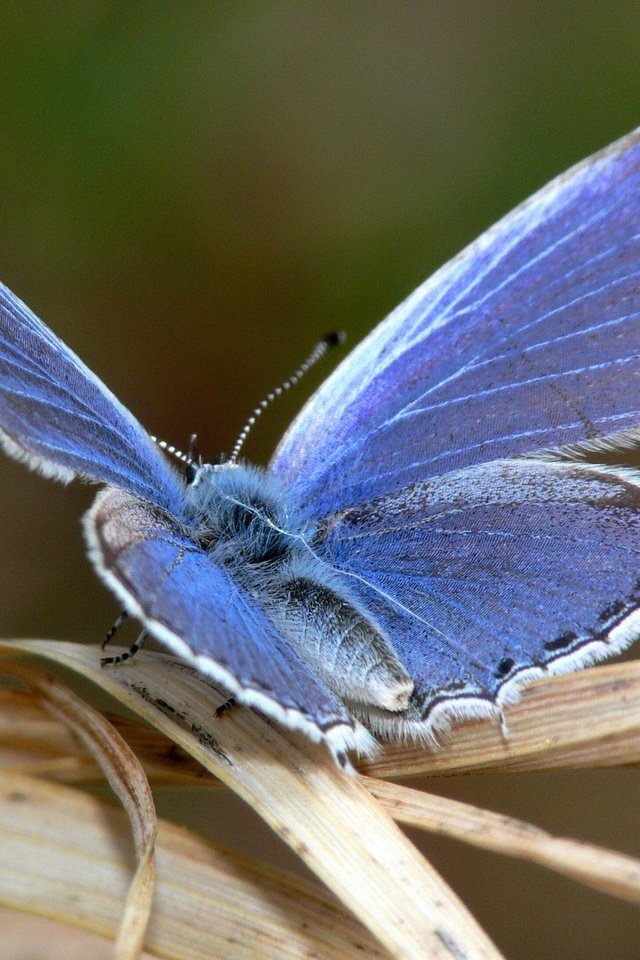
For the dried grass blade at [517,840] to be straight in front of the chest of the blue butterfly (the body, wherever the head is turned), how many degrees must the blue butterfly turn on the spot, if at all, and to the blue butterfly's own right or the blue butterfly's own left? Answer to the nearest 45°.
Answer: approximately 135° to the blue butterfly's own left

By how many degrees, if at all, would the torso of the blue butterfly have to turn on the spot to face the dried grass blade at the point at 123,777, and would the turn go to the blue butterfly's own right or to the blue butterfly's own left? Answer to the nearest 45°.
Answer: approximately 90° to the blue butterfly's own left

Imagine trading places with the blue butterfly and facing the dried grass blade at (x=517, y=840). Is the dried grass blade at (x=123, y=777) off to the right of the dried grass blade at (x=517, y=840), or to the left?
right

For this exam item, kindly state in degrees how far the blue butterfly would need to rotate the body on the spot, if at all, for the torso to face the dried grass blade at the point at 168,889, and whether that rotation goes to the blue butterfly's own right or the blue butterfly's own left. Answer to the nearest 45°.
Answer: approximately 90° to the blue butterfly's own left

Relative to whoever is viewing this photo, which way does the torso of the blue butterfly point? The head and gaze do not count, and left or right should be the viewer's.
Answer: facing away from the viewer and to the left of the viewer
